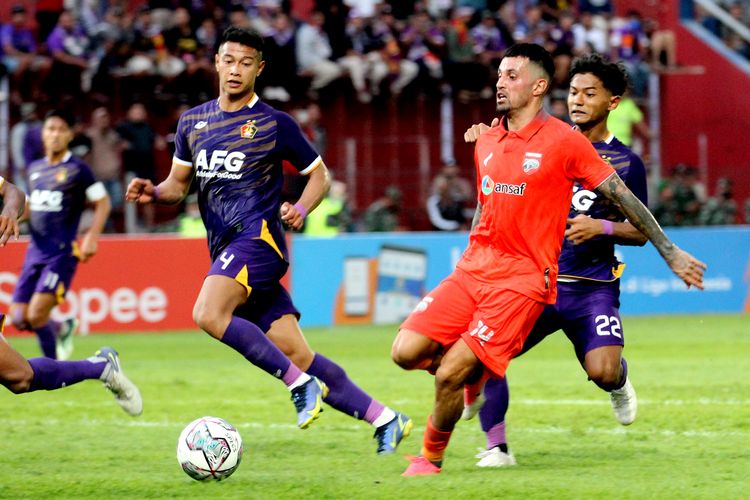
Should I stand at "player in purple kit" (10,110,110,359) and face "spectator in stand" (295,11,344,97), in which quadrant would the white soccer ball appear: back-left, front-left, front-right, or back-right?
back-right

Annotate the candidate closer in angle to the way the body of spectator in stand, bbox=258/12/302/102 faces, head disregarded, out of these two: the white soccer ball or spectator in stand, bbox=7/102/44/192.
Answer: the white soccer ball

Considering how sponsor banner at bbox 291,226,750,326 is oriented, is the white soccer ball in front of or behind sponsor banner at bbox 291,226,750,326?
in front

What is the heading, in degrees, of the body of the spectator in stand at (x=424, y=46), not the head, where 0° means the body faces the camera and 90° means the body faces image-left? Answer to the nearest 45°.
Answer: approximately 0°

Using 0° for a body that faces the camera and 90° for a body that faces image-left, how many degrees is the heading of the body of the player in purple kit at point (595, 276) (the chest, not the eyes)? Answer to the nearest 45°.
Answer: approximately 45°

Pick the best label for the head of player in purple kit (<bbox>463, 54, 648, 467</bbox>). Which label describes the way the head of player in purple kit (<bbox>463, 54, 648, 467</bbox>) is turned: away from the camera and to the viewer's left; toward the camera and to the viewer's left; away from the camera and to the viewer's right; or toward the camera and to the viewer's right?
toward the camera and to the viewer's left

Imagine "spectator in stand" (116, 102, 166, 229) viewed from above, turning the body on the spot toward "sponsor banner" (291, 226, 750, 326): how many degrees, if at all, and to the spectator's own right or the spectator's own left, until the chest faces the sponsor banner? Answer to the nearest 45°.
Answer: approximately 45° to the spectator's own left

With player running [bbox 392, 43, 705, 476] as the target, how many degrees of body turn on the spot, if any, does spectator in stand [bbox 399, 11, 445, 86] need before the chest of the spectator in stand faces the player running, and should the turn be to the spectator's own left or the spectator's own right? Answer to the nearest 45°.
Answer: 0° — they already face them

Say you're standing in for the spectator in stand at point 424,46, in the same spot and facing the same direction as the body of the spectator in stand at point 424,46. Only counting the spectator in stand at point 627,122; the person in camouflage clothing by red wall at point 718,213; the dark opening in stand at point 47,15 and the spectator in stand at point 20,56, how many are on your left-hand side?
2
